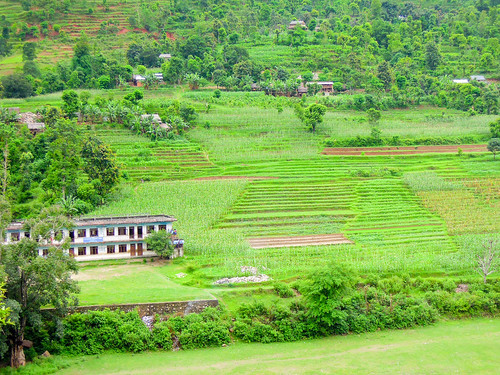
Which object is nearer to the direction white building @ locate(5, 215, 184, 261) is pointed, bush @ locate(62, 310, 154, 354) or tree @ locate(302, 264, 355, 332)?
the bush

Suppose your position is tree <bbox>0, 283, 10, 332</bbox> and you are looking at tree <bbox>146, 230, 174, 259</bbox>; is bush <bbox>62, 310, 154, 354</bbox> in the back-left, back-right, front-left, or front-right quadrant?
front-right

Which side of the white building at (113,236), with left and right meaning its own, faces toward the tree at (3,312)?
front

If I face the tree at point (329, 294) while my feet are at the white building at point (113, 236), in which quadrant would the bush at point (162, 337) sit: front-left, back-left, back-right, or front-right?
front-right

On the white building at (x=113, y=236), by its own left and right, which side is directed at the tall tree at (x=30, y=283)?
front

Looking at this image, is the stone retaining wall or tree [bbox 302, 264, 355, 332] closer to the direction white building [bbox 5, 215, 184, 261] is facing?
the stone retaining wall

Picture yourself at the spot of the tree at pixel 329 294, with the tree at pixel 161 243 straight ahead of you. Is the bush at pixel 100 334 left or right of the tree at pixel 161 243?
left

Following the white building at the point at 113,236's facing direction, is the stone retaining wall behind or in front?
in front

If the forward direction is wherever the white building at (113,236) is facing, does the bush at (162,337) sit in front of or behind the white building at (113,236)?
in front

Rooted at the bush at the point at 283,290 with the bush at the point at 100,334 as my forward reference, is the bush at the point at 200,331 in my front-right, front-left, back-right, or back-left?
front-left

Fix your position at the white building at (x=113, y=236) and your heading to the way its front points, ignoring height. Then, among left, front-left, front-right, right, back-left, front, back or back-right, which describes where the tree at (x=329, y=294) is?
front-left

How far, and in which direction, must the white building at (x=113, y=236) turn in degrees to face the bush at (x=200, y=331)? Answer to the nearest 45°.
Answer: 0° — it already faces it

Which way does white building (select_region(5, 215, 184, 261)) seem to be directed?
toward the camera

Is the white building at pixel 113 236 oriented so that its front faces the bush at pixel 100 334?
yes

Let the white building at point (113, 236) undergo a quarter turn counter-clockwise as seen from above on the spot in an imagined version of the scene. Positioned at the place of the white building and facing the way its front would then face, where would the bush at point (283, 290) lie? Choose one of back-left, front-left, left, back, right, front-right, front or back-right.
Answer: front-right

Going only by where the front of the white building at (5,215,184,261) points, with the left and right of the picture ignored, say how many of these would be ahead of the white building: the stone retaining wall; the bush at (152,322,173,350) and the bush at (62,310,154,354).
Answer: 3
